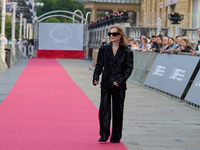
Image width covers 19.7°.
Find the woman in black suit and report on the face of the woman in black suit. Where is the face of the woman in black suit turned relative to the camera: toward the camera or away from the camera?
toward the camera

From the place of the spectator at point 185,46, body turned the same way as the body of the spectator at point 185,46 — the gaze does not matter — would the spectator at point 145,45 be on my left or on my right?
on my right

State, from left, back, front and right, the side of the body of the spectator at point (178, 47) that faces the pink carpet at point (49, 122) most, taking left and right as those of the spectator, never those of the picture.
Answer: front

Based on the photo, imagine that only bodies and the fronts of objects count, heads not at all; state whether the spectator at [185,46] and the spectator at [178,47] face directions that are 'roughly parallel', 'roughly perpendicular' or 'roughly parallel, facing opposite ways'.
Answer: roughly parallel

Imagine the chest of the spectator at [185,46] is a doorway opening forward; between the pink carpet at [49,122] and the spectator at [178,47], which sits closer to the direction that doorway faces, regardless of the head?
the pink carpet

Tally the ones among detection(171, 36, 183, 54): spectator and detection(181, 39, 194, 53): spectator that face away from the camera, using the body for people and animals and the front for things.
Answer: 0

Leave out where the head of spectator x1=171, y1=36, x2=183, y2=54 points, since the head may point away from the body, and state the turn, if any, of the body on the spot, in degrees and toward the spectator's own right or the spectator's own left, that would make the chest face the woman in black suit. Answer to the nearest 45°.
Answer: approximately 45° to the spectator's own left

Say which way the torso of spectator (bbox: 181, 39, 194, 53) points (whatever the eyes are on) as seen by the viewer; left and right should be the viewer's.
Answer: facing the viewer and to the left of the viewer
